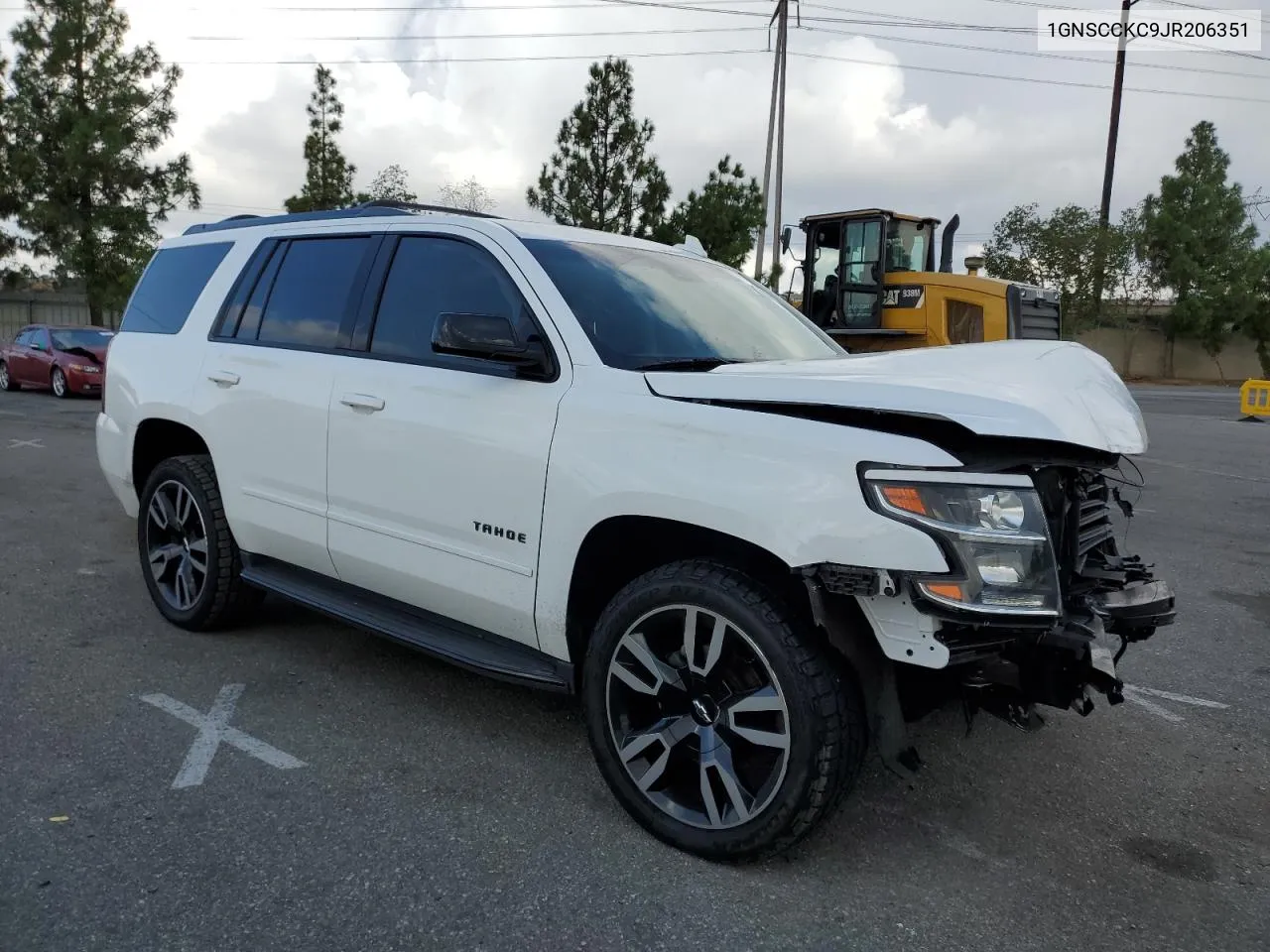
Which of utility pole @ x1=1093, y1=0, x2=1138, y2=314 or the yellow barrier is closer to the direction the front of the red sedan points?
the yellow barrier

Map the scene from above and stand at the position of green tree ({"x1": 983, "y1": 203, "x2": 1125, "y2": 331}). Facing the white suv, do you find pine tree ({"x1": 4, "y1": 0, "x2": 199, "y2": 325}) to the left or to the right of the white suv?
right

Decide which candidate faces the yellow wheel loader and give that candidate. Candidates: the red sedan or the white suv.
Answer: the red sedan

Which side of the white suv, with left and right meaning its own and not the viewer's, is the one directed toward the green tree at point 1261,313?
left

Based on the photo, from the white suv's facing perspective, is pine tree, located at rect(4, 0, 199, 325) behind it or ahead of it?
behind

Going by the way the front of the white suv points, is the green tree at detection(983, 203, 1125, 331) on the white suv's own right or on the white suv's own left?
on the white suv's own left

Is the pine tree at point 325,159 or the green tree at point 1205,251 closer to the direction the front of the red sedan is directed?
the green tree

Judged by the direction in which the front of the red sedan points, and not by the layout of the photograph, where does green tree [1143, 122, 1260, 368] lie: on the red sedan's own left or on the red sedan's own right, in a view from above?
on the red sedan's own left

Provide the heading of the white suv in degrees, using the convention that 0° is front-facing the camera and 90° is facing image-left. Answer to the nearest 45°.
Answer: approximately 315°

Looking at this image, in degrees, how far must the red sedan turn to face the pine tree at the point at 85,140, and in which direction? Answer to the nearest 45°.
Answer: approximately 135° to its left

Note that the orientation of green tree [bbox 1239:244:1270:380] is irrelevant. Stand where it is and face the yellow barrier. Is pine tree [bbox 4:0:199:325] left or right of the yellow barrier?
right

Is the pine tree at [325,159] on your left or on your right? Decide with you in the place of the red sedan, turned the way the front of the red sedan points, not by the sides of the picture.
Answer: on your left
